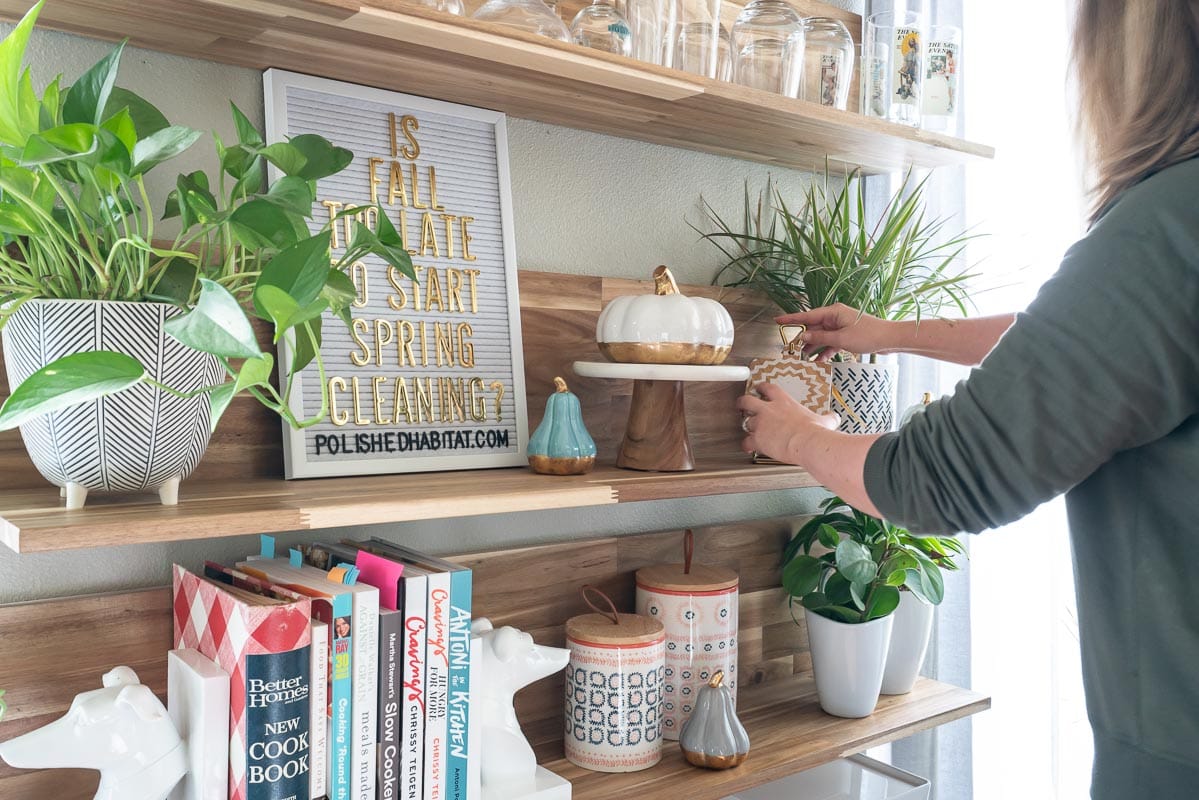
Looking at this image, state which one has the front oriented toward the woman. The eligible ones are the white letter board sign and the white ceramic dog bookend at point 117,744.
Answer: the white letter board sign

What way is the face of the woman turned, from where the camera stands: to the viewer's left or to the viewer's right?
to the viewer's left

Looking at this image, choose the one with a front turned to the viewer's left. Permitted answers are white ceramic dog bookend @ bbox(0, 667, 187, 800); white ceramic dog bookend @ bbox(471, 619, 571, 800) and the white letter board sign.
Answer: white ceramic dog bookend @ bbox(0, 667, 187, 800)

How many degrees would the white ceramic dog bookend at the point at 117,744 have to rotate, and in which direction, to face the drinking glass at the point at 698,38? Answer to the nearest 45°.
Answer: approximately 180°

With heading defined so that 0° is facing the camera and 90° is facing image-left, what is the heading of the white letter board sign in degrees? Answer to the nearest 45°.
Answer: approximately 315°

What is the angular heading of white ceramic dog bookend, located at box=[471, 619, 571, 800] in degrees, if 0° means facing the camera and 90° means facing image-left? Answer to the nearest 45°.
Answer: approximately 270°

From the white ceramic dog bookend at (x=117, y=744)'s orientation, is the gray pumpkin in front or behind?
behind

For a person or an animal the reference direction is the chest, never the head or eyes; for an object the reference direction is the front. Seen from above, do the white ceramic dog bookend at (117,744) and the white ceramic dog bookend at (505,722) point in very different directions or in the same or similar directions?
very different directions

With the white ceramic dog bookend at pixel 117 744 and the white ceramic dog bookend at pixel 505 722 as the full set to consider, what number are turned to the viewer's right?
1

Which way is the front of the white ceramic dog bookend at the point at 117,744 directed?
to the viewer's left

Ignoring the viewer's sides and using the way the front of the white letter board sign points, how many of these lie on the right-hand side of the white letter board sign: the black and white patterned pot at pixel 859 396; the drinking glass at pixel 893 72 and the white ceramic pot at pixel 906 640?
0

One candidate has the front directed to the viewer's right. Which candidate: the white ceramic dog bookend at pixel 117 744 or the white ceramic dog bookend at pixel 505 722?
the white ceramic dog bookend at pixel 505 722

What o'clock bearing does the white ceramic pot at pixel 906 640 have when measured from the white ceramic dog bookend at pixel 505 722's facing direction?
The white ceramic pot is roughly at 11 o'clock from the white ceramic dog bookend.

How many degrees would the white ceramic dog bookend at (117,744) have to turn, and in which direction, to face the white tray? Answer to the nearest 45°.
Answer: approximately 180°
